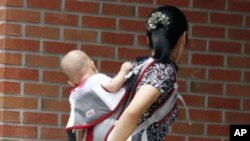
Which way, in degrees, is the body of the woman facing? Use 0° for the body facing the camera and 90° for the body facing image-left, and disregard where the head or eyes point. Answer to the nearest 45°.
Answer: approximately 225°

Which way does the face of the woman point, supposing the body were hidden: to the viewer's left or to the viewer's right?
to the viewer's right
